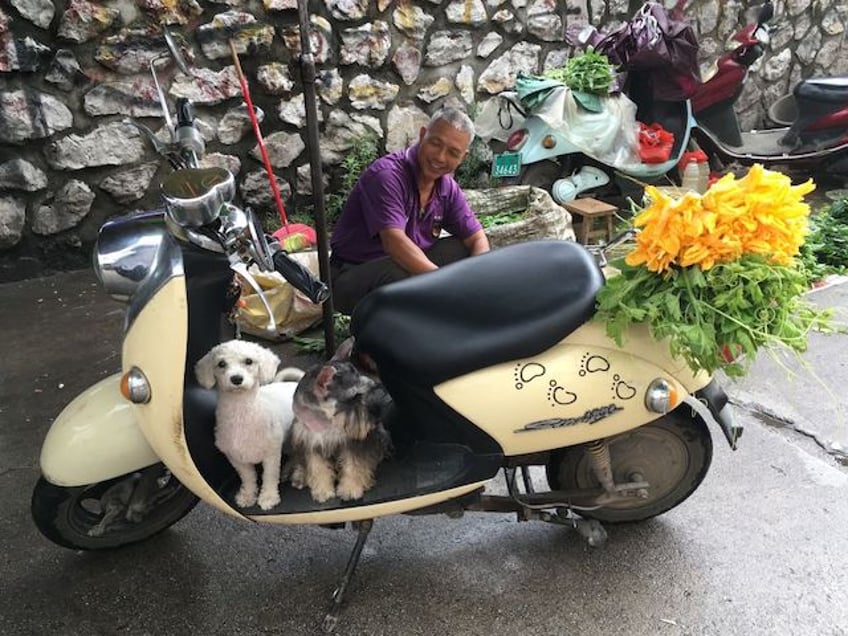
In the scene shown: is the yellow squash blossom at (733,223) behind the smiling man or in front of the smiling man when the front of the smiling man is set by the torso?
in front

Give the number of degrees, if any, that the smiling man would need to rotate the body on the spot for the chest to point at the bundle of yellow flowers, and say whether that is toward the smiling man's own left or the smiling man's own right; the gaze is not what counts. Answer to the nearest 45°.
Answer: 0° — they already face it

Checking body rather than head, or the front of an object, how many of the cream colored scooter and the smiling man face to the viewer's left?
1

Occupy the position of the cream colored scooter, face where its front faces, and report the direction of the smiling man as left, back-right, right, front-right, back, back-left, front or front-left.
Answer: right

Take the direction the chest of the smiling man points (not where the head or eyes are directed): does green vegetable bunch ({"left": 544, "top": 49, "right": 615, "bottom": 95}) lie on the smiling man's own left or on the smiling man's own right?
on the smiling man's own left

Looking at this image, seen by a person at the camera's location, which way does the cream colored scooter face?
facing to the left of the viewer

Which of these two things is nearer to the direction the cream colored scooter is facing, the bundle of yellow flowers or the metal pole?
the metal pole

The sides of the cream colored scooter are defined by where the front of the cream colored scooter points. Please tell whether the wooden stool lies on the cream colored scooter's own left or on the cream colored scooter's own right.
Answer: on the cream colored scooter's own right

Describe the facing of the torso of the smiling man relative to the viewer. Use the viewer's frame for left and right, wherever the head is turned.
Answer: facing the viewer and to the right of the viewer

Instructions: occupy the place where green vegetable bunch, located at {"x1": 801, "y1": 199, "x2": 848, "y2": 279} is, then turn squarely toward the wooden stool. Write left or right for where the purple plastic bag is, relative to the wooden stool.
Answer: right

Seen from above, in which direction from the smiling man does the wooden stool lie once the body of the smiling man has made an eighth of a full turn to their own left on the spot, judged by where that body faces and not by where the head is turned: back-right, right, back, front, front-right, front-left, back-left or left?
front-left

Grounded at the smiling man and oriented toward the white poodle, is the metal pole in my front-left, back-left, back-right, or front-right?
front-right

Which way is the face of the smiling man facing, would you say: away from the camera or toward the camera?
toward the camera
